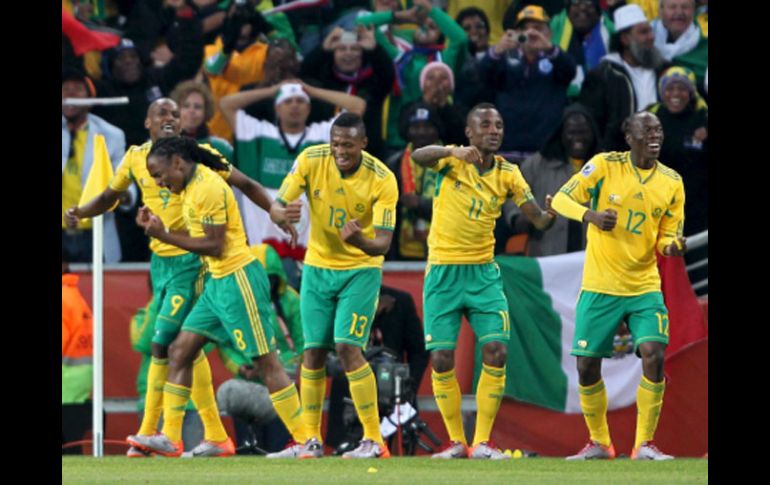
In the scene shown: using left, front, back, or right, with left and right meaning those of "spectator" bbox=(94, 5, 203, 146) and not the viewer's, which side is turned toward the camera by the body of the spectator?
front

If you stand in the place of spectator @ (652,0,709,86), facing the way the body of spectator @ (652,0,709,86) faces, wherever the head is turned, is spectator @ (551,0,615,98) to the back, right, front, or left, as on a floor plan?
right

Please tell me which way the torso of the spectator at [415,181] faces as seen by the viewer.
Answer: toward the camera

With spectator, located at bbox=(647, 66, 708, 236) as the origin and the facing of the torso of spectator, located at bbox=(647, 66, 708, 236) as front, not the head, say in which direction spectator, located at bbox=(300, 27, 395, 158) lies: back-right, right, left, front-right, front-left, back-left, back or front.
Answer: right

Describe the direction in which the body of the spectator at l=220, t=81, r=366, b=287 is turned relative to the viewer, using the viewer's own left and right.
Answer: facing the viewer

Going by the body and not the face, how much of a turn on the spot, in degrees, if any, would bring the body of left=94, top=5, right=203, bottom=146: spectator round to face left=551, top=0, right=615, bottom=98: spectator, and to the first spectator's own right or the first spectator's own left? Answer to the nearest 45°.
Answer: approximately 90° to the first spectator's own left

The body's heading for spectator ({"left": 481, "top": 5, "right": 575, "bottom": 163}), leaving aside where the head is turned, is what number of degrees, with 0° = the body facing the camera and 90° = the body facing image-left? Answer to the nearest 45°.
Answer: approximately 0°

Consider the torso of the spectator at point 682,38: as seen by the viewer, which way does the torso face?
toward the camera

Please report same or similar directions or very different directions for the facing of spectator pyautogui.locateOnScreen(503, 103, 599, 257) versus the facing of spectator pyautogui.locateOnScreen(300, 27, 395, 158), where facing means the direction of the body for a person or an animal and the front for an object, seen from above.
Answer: same or similar directions

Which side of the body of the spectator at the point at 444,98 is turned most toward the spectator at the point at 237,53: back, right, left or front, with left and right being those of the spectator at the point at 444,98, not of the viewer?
right

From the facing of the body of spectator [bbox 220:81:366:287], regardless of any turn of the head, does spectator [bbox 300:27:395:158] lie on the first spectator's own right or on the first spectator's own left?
on the first spectator's own left
